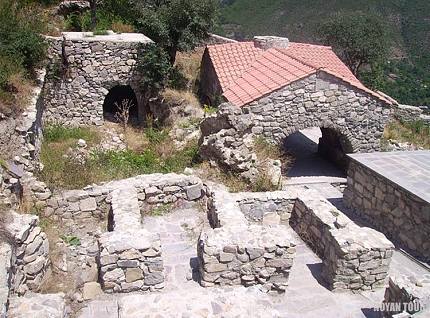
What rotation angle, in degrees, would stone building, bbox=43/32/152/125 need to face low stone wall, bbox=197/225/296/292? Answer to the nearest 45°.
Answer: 0° — it already faces it

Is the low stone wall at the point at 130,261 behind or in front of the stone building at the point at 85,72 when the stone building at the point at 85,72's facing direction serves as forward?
in front

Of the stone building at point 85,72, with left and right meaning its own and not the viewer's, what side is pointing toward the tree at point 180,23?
left

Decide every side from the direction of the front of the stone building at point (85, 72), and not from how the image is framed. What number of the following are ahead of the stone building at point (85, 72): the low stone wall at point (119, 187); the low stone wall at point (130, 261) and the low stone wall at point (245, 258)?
3

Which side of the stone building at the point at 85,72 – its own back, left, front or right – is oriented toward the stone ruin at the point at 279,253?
front

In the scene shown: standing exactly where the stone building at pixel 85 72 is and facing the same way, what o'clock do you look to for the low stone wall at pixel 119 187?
The low stone wall is roughly at 12 o'clock from the stone building.

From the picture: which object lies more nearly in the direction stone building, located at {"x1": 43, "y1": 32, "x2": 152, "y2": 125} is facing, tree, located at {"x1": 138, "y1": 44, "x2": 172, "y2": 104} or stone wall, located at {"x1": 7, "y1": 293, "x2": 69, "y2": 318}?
the stone wall

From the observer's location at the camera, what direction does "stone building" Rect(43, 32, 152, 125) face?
facing the viewer

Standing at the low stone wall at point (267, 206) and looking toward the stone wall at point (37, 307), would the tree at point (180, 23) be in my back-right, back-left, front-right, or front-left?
back-right

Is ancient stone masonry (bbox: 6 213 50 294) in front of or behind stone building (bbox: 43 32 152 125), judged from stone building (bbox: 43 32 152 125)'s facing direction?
in front
